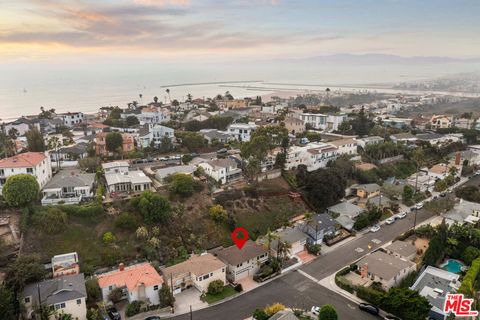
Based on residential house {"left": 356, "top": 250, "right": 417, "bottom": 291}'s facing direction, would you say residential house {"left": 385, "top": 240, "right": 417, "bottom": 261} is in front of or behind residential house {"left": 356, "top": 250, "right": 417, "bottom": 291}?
behind

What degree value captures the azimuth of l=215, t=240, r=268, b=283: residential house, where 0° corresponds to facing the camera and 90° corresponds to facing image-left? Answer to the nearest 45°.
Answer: approximately 315°

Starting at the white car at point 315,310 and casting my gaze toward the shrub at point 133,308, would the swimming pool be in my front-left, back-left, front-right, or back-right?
back-right

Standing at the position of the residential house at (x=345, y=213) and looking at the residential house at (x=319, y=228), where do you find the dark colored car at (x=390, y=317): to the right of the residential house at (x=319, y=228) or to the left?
left

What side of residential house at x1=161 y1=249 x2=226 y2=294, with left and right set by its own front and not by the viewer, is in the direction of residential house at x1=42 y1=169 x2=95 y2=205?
back
